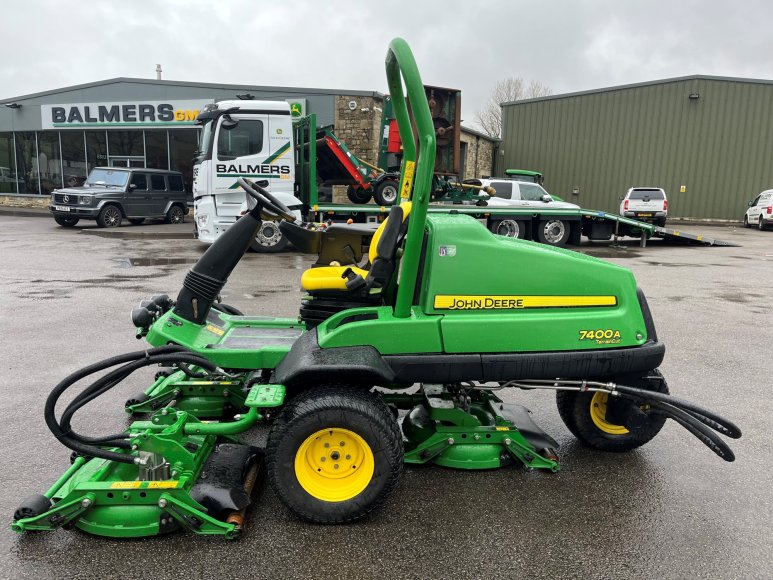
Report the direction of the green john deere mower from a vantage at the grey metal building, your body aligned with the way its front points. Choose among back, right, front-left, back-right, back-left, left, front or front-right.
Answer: front

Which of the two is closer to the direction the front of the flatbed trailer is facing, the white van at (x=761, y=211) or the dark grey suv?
the dark grey suv

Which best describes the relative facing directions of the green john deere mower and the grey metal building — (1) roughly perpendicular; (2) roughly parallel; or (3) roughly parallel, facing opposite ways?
roughly perpendicular

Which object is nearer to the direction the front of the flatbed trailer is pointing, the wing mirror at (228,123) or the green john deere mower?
the wing mirror

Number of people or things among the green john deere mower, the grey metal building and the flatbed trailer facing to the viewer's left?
2

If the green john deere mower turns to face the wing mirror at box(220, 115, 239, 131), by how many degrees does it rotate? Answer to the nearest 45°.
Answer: approximately 90° to its right

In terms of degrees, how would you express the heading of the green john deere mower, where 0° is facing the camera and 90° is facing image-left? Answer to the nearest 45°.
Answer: approximately 90°

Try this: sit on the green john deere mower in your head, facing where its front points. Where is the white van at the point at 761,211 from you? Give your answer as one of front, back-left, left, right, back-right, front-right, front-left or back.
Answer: back-right

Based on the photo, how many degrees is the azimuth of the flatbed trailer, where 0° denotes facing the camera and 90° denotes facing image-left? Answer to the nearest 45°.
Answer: approximately 90°

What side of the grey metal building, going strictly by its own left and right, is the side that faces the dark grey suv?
front

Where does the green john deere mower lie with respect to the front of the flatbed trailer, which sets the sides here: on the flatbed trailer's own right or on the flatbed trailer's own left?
on the flatbed trailer's own left

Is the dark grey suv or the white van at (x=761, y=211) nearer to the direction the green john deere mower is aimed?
the dark grey suv

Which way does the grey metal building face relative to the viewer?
toward the camera
